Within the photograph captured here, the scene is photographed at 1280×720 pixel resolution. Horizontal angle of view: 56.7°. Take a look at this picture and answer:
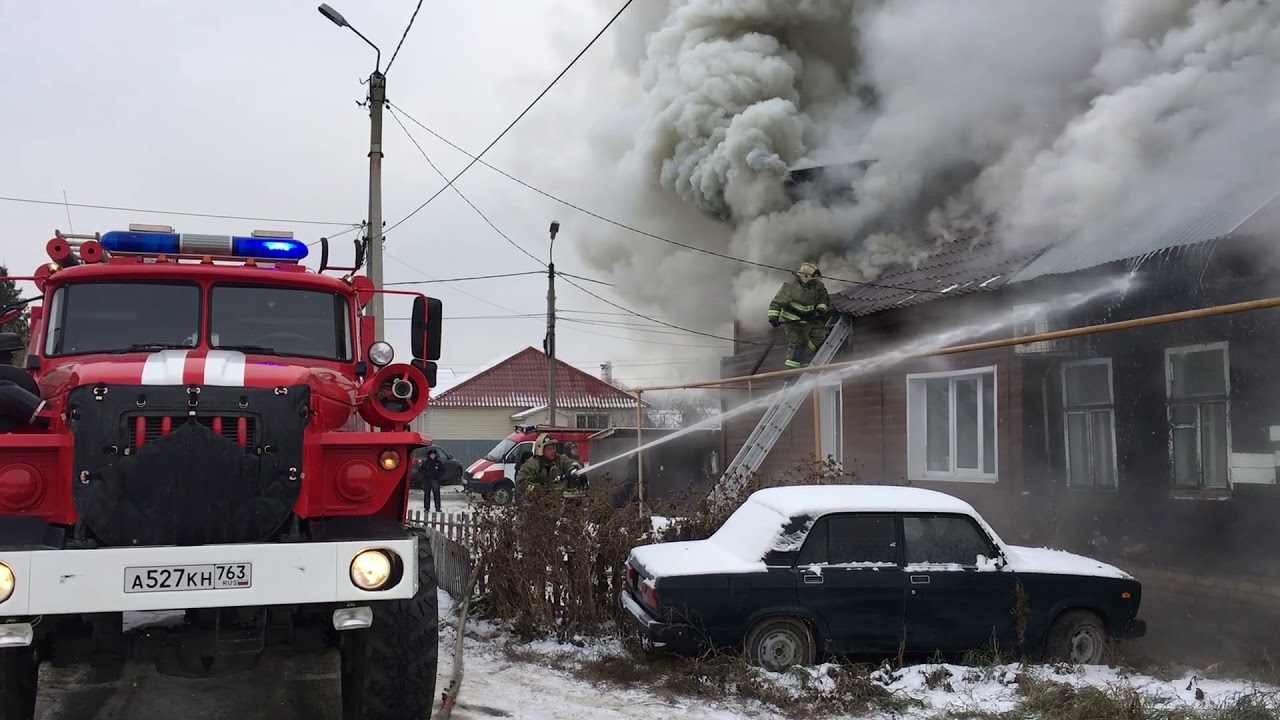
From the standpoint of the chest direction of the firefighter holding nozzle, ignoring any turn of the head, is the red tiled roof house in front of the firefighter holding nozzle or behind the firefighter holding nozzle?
behind

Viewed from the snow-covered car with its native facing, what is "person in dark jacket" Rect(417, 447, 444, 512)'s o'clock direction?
The person in dark jacket is roughly at 8 o'clock from the snow-covered car.

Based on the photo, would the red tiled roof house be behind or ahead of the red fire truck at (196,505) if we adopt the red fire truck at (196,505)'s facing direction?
behind

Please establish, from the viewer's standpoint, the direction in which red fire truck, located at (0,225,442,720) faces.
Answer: facing the viewer

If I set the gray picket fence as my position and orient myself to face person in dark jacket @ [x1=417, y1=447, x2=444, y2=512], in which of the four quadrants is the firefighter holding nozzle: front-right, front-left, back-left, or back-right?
front-right

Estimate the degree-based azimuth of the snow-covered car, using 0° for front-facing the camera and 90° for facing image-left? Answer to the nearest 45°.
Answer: approximately 270°

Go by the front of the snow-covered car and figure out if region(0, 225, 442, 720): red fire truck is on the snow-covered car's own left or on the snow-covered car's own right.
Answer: on the snow-covered car's own right

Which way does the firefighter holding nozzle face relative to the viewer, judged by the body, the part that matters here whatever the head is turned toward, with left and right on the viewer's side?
facing the viewer and to the right of the viewer

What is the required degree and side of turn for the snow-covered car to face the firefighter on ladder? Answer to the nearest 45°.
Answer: approximately 90° to its left

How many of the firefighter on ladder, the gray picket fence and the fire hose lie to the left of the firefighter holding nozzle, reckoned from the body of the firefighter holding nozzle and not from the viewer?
1

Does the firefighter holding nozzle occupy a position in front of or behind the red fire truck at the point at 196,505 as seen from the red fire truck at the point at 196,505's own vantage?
behind

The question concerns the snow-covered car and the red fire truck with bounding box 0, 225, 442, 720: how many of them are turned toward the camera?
1

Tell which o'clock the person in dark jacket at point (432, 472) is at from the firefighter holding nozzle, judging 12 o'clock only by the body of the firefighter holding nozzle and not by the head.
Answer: The person in dark jacket is roughly at 7 o'clock from the firefighter holding nozzle.

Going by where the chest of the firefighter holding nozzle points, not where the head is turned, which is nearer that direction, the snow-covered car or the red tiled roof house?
the snow-covered car

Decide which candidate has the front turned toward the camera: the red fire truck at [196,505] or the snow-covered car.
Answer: the red fire truck
